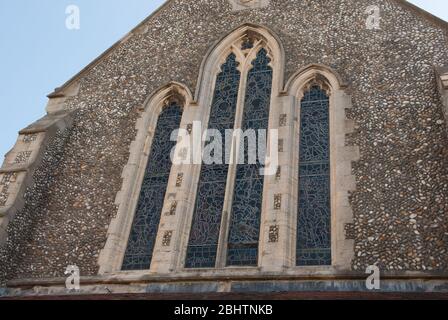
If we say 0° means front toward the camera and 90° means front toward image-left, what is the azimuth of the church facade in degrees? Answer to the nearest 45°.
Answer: approximately 0°
